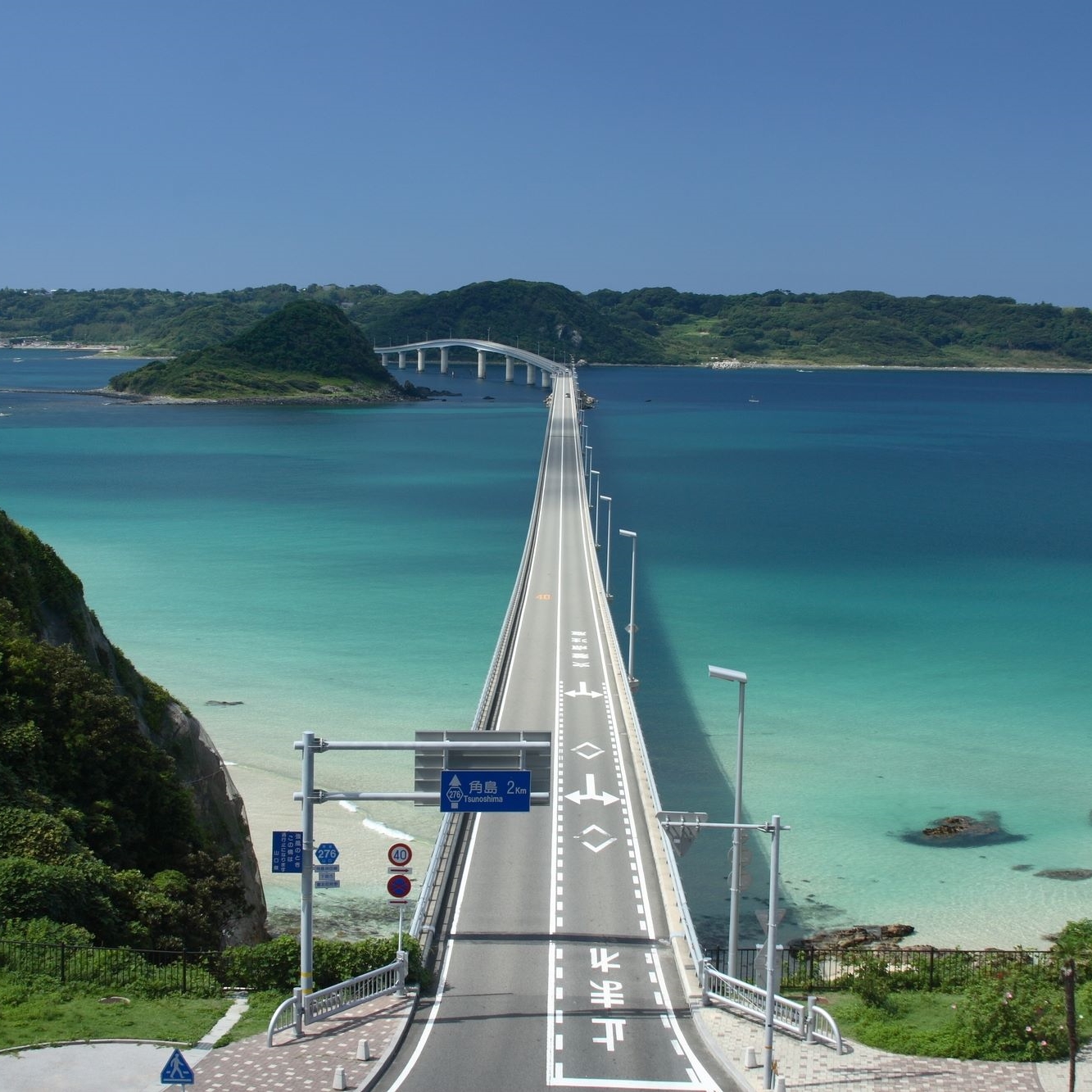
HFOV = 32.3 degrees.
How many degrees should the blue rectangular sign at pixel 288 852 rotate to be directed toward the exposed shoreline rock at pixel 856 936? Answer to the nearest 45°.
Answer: approximately 135° to its left

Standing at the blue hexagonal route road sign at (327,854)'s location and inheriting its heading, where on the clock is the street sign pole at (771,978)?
The street sign pole is roughly at 10 o'clock from the blue hexagonal route road sign.

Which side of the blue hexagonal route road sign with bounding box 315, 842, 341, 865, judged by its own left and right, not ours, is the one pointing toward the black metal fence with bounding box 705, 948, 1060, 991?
left

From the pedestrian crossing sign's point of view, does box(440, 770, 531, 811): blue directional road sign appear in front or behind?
behind

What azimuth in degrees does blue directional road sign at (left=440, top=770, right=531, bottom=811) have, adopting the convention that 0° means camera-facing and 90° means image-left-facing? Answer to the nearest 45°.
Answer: approximately 0°

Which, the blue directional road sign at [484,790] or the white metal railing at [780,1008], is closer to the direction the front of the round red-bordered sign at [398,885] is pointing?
the white metal railing

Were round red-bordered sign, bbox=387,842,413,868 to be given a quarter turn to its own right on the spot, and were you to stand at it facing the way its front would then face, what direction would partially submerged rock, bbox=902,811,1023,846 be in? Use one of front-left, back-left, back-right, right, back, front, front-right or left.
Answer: back-right
